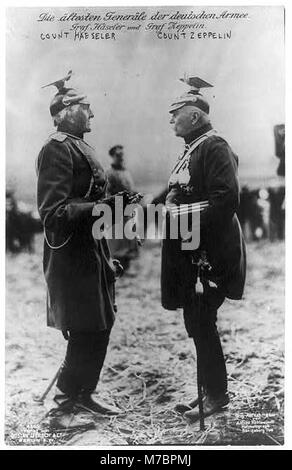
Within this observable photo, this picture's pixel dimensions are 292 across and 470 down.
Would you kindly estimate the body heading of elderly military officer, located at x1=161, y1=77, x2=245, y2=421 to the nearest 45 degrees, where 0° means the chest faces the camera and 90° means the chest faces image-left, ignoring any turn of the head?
approximately 90°

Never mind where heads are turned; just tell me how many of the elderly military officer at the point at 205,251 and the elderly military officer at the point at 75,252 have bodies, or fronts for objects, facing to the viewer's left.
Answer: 1

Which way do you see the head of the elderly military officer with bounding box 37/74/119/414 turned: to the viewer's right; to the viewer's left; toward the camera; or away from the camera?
to the viewer's right

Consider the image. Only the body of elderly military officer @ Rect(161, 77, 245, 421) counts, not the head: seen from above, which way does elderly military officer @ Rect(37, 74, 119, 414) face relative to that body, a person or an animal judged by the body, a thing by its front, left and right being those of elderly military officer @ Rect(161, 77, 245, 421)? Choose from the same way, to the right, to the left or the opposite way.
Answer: the opposite way

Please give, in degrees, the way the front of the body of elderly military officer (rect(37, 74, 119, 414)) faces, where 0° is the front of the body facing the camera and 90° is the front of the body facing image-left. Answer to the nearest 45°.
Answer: approximately 270°
